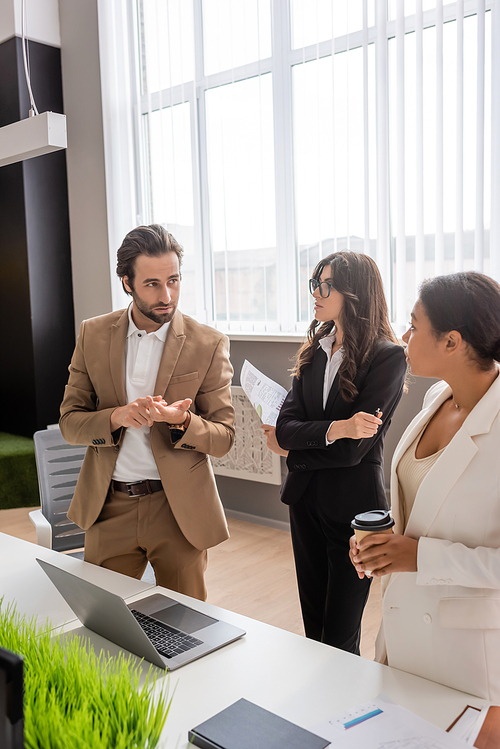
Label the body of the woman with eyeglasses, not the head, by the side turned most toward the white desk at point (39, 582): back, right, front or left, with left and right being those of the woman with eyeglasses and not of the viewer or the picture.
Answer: front

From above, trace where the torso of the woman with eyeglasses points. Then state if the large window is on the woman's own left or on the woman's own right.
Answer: on the woman's own right

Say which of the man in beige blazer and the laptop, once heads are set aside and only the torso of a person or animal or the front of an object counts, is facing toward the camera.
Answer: the man in beige blazer

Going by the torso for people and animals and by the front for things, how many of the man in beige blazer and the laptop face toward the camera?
1

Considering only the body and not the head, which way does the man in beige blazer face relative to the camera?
toward the camera

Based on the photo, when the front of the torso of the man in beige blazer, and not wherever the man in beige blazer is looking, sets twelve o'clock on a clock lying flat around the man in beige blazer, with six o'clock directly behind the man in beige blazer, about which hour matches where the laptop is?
The laptop is roughly at 12 o'clock from the man in beige blazer.

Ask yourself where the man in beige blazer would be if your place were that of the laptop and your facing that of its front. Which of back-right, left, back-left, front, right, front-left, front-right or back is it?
front-left

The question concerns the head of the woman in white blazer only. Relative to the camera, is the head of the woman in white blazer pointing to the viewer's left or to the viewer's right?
to the viewer's left
